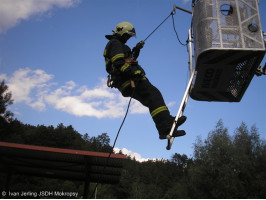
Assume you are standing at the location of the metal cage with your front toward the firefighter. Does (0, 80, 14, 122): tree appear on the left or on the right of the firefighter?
right

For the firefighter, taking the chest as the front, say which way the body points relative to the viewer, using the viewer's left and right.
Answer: facing to the right of the viewer

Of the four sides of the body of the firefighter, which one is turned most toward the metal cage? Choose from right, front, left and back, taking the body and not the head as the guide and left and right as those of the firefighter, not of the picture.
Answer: front

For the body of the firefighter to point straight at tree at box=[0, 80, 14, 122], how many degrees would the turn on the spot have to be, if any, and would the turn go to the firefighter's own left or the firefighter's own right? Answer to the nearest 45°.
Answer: approximately 135° to the firefighter's own left

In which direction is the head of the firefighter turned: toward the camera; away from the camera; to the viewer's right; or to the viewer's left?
to the viewer's right

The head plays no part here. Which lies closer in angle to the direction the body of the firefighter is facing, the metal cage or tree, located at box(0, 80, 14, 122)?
the metal cage
